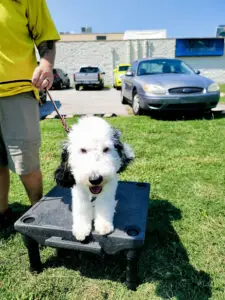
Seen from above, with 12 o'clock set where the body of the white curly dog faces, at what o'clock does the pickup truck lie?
The pickup truck is roughly at 6 o'clock from the white curly dog.

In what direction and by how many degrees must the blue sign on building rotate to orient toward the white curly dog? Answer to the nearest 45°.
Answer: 0° — it already faces it

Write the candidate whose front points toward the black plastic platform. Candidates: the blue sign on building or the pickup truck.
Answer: the blue sign on building

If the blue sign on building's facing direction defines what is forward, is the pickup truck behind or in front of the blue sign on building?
in front

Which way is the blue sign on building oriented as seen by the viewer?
toward the camera

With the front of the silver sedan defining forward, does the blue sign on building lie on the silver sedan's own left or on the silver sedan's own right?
on the silver sedan's own left

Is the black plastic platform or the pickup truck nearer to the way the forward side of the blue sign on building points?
the black plastic platform

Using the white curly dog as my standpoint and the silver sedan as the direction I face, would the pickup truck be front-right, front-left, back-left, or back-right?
front-left

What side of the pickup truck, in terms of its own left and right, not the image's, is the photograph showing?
back

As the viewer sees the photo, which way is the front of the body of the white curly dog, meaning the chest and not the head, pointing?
toward the camera

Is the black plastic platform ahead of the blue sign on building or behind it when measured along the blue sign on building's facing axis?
ahead

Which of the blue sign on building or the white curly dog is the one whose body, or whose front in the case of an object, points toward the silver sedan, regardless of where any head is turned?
the blue sign on building

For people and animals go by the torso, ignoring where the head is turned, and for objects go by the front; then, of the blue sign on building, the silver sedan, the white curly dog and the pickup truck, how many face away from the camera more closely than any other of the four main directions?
1

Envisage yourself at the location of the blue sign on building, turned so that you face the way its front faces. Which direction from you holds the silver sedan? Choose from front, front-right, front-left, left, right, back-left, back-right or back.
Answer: front

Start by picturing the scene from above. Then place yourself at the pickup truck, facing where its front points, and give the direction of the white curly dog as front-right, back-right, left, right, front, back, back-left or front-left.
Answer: back

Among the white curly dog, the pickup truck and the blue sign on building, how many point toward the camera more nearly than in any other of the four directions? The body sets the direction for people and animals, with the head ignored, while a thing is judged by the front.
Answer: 2

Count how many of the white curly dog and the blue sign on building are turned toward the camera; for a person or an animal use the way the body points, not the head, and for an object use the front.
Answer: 2
